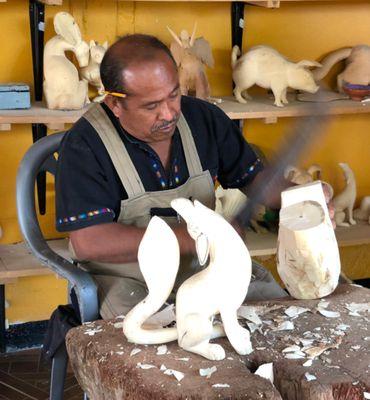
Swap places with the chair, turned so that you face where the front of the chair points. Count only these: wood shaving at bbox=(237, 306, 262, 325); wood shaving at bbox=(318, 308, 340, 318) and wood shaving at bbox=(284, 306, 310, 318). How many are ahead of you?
3

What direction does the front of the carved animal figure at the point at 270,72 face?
to the viewer's right

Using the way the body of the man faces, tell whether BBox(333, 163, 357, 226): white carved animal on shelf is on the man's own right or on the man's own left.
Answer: on the man's own left

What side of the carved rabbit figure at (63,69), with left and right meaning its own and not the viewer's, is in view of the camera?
right
